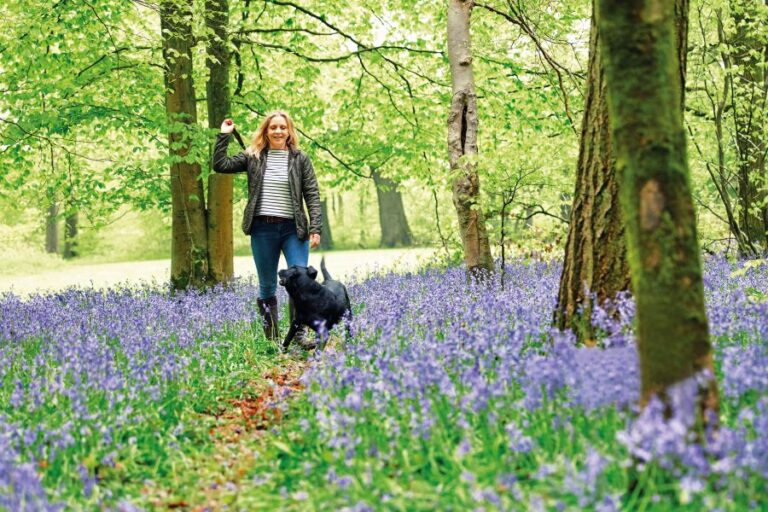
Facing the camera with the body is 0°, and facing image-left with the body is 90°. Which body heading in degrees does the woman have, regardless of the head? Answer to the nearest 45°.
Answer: approximately 0°

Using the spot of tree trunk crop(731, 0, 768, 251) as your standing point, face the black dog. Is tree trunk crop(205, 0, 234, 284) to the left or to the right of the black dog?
right

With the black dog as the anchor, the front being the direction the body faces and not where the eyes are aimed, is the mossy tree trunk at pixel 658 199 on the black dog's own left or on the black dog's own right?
on the black dog's own left

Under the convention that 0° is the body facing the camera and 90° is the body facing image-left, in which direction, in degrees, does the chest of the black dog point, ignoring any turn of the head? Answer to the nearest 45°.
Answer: approximately 45°

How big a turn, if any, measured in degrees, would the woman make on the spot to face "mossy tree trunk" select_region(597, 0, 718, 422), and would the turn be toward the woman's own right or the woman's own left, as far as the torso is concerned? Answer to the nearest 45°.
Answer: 0° — they already face it

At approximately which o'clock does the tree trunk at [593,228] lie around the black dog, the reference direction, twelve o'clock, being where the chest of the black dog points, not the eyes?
The tree trunk is roughly at 9 o'clock from the black dog.

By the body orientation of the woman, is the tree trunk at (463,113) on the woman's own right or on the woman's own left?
on the woman's own left

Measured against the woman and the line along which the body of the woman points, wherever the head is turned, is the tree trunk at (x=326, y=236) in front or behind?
behind

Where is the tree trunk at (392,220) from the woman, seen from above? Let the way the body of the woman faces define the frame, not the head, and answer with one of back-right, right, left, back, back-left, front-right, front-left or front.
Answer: back

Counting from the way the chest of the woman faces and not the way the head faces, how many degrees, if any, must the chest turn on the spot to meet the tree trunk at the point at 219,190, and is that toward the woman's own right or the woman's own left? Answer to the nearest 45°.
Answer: approximately 180°

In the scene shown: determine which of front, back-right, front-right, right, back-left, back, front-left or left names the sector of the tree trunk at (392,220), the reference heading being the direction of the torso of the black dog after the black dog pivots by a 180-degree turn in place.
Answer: front-left
